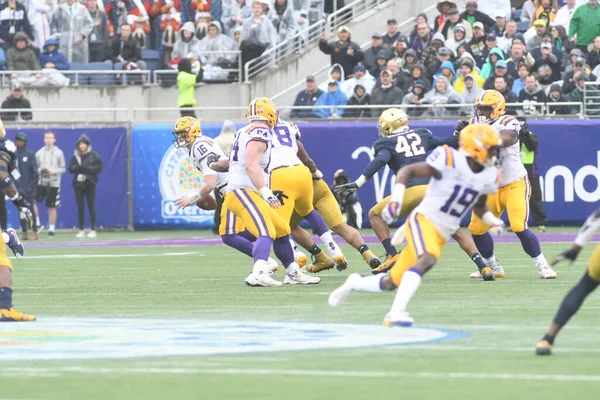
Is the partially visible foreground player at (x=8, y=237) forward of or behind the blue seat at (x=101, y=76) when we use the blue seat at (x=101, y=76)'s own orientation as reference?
forward

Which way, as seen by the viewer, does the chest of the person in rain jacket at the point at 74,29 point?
toward the camera

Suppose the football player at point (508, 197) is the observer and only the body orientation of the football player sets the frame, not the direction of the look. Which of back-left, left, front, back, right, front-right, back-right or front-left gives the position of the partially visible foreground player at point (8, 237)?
front

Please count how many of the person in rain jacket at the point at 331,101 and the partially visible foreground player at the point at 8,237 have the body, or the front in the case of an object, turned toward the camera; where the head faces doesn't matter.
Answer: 1

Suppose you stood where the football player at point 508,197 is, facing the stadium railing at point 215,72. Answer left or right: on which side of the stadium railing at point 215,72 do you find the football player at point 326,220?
left

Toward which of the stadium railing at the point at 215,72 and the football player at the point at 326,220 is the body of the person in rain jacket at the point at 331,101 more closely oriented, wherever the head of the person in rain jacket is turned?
the football player

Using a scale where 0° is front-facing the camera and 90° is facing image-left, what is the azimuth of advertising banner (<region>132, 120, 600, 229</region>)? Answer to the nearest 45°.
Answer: approximately 0°

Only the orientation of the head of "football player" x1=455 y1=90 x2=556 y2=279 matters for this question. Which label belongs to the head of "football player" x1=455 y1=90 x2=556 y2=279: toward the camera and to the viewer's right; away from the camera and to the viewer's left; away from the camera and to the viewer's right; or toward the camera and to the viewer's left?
toward the camera and to the viewer's left

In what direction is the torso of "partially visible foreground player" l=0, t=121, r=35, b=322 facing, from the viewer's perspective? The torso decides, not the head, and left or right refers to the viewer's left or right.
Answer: facing to the right of the viewer

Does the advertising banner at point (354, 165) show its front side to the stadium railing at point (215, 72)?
no

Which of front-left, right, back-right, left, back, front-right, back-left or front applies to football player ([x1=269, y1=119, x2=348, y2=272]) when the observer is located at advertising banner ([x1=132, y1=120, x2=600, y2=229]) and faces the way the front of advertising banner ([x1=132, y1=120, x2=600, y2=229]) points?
front

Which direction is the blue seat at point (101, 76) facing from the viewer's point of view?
toward the camera

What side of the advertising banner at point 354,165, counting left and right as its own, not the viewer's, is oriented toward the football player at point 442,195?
front
